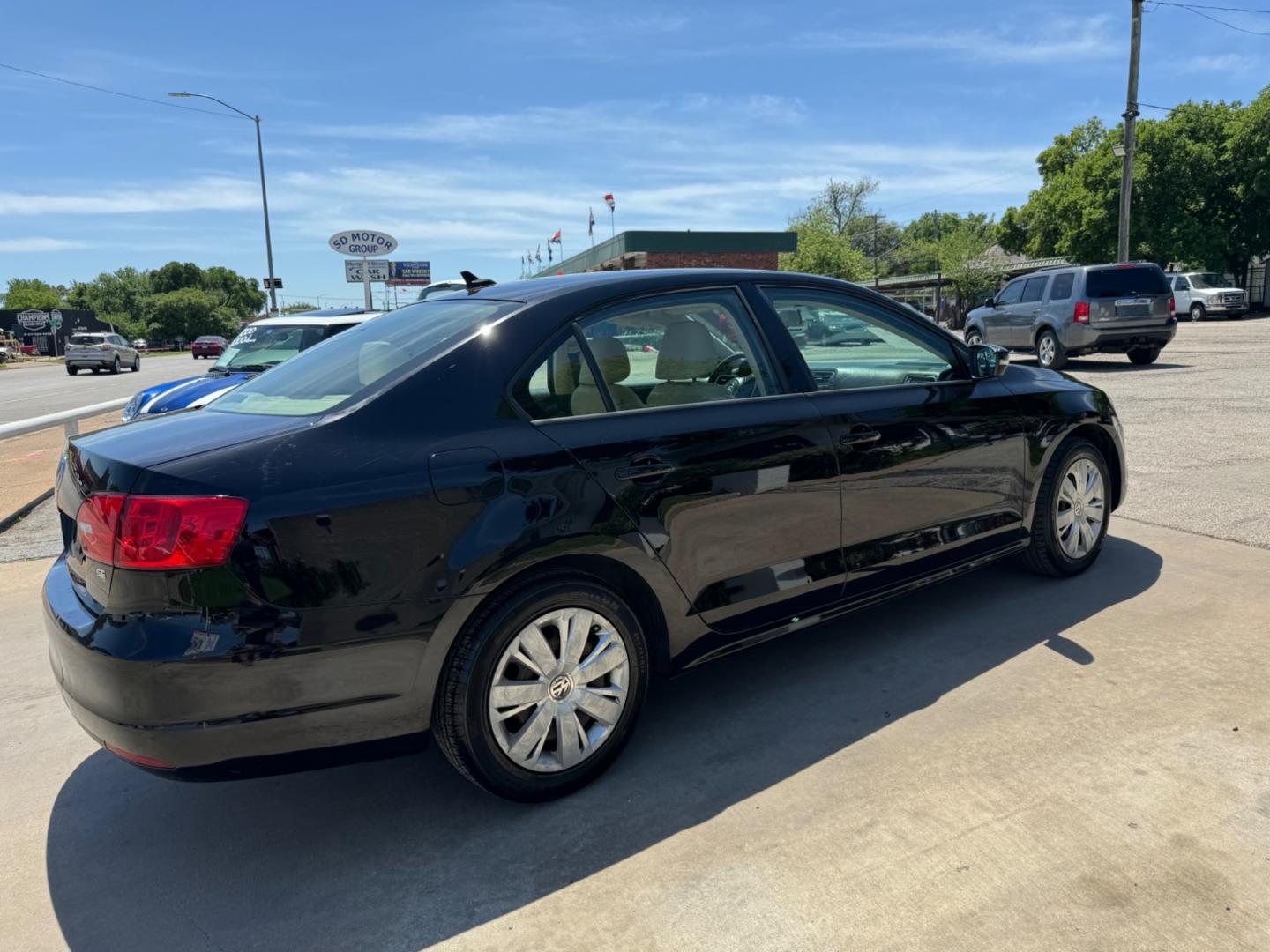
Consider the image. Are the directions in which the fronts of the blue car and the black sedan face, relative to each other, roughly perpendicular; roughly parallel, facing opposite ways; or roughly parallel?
roughly parallel, facing opposite ways

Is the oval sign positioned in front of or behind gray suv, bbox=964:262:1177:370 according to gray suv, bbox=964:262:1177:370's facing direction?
in front

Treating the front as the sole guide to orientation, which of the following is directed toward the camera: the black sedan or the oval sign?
the oval sign

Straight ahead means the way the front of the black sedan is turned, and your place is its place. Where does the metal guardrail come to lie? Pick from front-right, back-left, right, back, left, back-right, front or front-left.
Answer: left

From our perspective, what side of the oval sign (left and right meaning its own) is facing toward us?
front

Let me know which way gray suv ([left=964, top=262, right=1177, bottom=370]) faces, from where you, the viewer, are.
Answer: facing away from the viewer and to the left of the viewer

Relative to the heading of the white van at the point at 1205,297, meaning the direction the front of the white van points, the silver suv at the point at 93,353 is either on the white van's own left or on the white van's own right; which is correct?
on the white van's own right

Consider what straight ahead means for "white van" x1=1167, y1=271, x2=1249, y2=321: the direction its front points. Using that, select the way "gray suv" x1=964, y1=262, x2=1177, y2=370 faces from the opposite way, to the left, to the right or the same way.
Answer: the opposite way

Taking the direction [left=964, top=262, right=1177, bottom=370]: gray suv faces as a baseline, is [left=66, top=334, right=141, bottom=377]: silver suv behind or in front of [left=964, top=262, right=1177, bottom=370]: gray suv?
in front

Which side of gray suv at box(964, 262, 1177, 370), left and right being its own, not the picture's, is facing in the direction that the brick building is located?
front

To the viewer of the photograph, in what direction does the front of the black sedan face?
facing away from the viewer and to the right of the viewer

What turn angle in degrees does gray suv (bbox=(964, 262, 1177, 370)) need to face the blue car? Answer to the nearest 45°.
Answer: approximately 90° to its left

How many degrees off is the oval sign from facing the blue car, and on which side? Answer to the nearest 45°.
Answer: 0° — it already faces it

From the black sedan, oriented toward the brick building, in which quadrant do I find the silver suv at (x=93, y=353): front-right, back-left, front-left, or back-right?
front-left

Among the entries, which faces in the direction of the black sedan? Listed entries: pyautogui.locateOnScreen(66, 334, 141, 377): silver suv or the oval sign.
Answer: the oval sign

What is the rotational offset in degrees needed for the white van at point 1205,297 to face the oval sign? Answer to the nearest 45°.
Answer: approximately 90° to its right

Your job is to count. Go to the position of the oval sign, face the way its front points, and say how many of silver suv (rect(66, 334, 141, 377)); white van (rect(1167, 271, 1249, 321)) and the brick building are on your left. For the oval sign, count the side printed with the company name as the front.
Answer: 2

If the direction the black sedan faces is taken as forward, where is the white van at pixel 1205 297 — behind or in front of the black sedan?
in front
